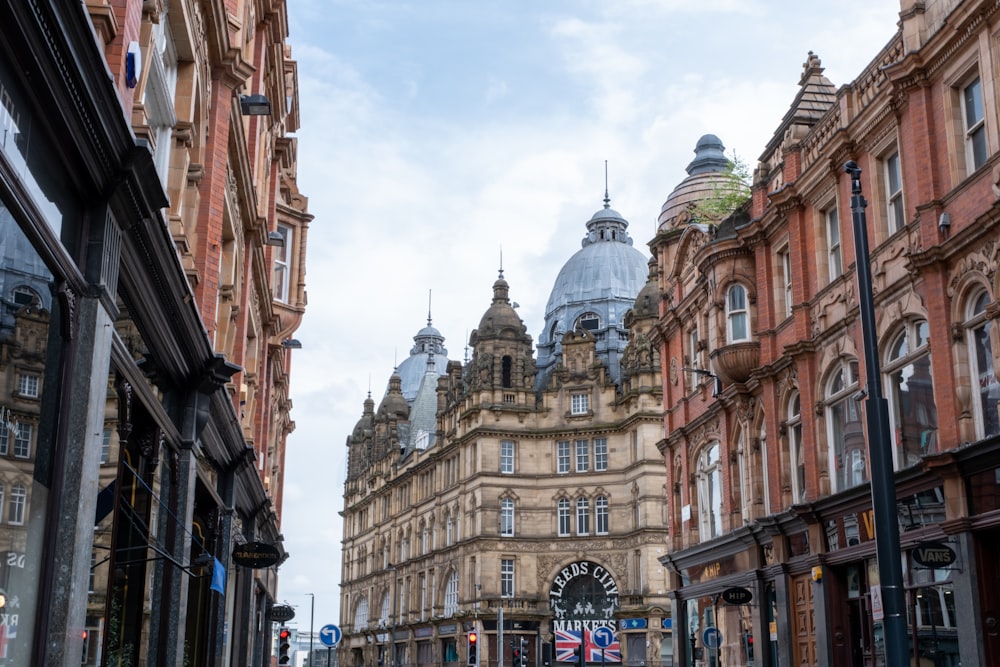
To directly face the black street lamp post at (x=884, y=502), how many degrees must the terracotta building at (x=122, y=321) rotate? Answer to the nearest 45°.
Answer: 0° — it already faces it

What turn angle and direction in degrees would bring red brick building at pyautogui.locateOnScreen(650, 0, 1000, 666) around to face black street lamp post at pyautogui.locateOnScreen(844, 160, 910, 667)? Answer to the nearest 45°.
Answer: approximately 45° to its left

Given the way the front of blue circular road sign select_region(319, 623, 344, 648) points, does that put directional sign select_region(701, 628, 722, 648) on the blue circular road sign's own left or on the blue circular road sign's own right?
on the blue circular road sign's own left

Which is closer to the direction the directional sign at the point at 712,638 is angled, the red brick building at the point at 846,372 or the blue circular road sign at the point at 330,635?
the red brick building

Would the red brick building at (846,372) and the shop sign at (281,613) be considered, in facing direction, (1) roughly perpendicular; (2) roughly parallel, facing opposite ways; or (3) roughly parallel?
roughly perpendicular

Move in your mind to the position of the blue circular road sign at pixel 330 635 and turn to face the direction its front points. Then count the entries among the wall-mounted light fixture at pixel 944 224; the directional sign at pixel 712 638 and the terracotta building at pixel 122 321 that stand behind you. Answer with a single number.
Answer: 0

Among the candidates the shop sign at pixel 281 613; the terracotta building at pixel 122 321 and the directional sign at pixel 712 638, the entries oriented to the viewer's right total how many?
1

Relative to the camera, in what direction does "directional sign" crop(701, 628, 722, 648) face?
facing the viewer

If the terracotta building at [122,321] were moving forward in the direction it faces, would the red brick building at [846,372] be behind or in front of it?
in front

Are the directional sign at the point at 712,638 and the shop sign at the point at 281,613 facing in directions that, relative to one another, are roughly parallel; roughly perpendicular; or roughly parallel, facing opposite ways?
roughly parallel

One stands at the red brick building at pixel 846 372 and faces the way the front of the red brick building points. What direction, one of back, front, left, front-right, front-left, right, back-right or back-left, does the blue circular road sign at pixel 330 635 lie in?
right

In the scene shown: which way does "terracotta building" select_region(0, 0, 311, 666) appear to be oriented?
to the viewer's right

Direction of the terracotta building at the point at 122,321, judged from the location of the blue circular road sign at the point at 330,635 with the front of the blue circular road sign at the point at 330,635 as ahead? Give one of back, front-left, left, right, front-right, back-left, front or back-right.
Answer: front

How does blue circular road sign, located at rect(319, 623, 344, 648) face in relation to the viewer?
toward the camera

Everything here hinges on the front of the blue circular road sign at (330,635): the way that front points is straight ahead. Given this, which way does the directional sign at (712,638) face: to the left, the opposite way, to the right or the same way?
the same way

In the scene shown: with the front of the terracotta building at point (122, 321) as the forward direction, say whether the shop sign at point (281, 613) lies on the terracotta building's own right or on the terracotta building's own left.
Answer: on the terracotta building's own left
